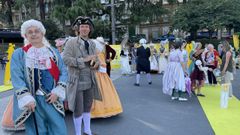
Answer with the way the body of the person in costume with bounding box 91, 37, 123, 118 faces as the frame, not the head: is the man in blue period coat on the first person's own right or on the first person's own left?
on the first person's own left

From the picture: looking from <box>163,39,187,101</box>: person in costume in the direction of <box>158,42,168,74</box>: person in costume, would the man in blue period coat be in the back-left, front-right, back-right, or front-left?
back-left

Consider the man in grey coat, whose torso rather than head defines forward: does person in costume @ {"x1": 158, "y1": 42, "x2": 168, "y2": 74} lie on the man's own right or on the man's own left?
on the man's own left

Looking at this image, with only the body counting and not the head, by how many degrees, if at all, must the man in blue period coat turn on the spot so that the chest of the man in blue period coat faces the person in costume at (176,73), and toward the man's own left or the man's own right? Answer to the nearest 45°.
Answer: approximately 135° to the man's own left

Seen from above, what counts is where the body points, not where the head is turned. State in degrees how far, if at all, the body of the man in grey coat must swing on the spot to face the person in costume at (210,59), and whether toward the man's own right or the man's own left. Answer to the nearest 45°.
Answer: approximately 90° to the man's own left

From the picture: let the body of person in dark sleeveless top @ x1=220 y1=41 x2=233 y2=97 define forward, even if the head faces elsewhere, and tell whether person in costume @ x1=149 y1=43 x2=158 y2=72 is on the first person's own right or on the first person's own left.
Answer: on the first person's own right

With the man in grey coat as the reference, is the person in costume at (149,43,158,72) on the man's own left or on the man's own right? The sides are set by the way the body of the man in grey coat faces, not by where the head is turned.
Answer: on the man's own left

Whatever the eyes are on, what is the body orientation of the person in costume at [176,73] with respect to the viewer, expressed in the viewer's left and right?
facing away from the viewer and to the right of the viewer
